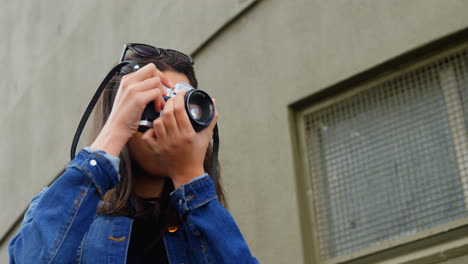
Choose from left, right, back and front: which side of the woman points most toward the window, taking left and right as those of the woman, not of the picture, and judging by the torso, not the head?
left

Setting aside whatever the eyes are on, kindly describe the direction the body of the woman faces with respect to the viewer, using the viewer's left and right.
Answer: facing the viewer and to the right of the viewer
